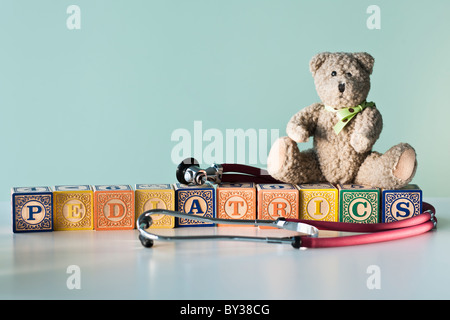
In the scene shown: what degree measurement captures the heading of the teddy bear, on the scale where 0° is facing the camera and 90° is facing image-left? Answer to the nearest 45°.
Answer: approximately 0°

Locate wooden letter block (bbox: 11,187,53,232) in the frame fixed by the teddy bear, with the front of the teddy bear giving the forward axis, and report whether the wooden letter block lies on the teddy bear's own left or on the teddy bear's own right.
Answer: on the teddy bear's own right

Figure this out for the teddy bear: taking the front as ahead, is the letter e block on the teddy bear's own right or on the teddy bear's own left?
on the teddy bear's own right
